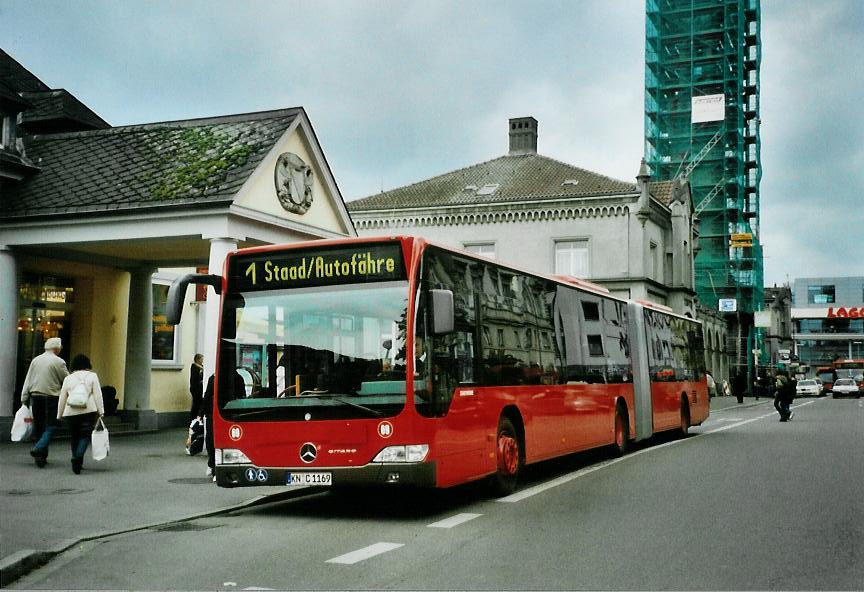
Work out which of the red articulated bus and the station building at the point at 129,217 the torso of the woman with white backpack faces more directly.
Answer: the station building

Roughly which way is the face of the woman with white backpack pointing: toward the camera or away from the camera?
away from the camera

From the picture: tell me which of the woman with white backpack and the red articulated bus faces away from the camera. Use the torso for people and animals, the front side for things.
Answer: the woman with white backpack

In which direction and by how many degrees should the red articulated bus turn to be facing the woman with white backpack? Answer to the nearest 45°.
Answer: approximately 90° to its right

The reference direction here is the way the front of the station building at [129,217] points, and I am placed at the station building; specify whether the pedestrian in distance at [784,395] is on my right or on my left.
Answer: on my left

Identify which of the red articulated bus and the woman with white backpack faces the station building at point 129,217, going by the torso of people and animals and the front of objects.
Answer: the woman with white backpack

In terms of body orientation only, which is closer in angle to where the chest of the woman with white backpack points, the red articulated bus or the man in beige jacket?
the man in beige jacket

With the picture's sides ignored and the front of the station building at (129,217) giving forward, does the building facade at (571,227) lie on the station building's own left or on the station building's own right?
on the station building's own left

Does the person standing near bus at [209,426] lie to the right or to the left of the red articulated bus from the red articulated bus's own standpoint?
on its right

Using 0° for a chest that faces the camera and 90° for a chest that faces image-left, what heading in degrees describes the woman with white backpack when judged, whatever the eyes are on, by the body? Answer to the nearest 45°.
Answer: approximately 180°

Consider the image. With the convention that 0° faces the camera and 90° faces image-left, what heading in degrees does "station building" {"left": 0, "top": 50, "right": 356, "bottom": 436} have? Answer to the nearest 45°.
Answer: approximately 315°

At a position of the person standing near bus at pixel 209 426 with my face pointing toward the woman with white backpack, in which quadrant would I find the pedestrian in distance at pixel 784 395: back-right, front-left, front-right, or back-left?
back-right
